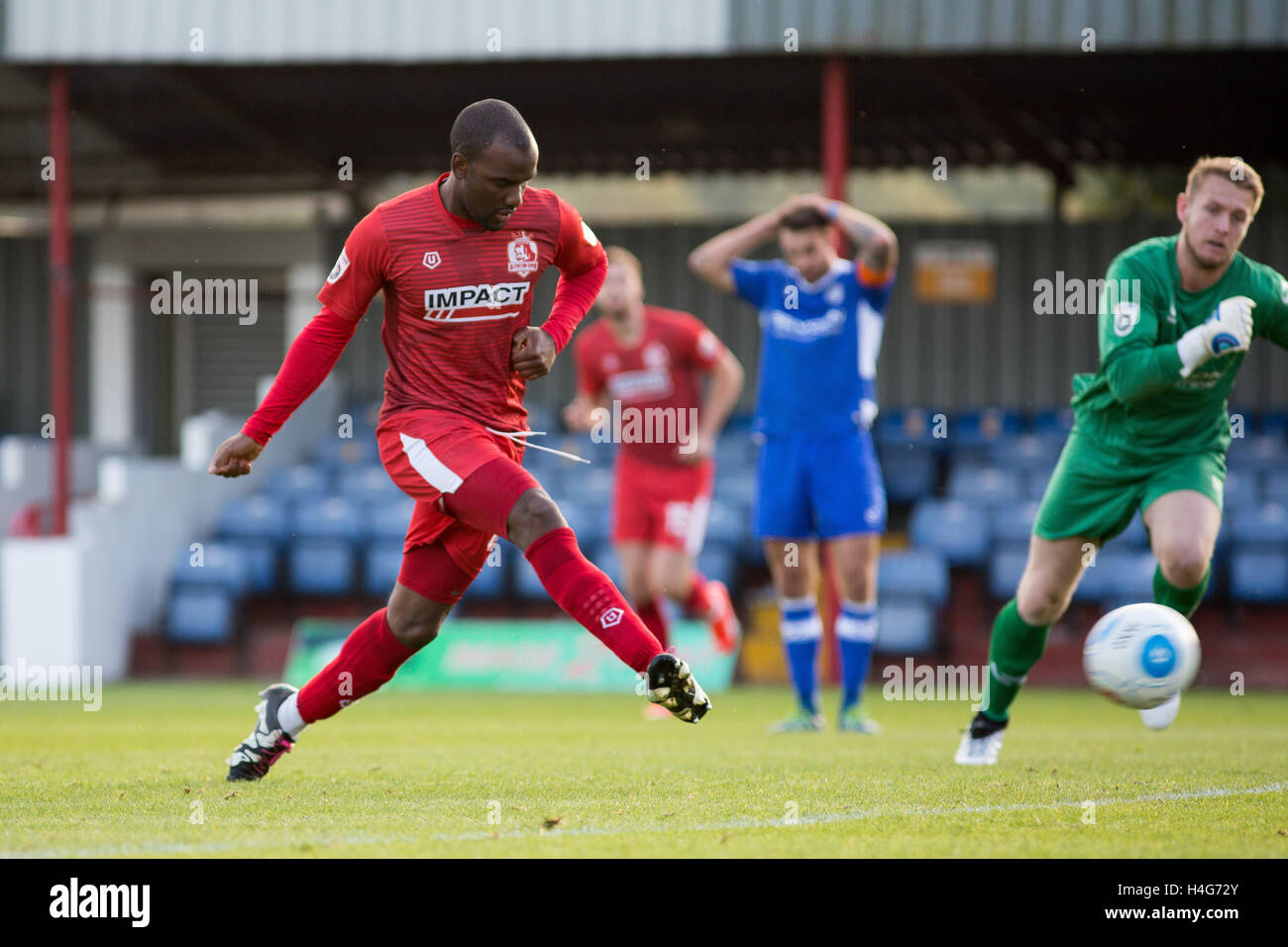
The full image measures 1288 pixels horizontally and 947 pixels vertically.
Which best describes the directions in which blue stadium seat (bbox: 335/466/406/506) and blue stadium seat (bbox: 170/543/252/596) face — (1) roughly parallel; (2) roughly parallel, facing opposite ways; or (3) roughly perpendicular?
roughly parallel

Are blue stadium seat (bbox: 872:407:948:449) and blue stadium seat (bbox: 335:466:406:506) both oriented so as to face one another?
no

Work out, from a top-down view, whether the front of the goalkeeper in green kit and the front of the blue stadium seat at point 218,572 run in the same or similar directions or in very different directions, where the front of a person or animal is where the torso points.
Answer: same or similar directions

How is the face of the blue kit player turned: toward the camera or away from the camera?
toward the camera

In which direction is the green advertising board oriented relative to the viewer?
toward the camera

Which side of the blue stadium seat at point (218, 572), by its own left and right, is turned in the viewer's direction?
front

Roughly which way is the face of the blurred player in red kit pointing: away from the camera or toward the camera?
toward the camera

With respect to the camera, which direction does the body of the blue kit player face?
toward the camera

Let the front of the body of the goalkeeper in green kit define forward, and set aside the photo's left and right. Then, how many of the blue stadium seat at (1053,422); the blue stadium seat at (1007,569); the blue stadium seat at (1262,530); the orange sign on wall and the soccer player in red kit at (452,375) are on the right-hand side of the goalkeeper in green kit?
1

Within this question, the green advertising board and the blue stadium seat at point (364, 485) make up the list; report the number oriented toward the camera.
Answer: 2

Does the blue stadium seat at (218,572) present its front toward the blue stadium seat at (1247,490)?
no

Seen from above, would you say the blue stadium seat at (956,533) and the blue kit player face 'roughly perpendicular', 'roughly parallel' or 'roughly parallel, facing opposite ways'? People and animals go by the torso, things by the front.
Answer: roughly parallel

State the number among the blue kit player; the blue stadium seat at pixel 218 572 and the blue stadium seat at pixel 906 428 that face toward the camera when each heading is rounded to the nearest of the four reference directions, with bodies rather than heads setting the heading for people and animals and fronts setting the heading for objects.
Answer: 3

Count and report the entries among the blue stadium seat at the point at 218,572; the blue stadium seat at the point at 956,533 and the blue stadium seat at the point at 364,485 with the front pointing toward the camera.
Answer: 3

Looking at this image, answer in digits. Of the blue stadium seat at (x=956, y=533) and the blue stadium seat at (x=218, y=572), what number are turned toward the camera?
2
